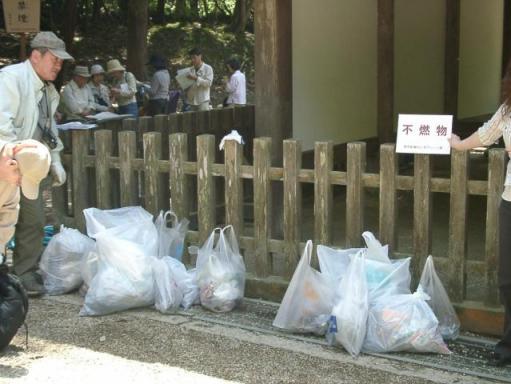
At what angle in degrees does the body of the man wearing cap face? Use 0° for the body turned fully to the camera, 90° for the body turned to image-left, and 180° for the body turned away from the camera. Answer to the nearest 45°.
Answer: approximately 315°

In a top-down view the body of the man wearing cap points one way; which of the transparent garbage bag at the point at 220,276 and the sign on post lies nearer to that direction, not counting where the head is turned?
the transparent garbage bag

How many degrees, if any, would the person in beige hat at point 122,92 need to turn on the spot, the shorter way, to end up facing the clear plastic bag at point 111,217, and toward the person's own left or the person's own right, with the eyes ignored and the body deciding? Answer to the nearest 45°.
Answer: approximately 45° to the person's own left

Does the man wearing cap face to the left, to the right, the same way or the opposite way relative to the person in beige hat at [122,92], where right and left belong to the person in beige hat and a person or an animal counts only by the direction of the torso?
to the left

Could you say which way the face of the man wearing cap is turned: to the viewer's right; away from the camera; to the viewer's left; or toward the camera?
to the viewer's right

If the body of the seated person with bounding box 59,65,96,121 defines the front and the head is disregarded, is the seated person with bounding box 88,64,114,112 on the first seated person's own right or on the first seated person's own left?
on the first seated person's own left

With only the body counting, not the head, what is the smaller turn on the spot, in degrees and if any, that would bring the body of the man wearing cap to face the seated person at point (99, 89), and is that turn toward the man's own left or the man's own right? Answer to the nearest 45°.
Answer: approximately 135° to the man's own left

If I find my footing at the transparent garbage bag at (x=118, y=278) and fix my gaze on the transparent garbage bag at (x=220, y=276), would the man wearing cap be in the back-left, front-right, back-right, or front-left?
back-left
